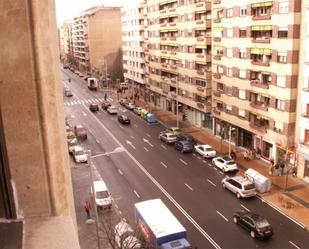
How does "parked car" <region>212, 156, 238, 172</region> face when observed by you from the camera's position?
facing away from the viewer and to the left of the viewer

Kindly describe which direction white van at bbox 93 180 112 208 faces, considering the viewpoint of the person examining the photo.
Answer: facing the viewer

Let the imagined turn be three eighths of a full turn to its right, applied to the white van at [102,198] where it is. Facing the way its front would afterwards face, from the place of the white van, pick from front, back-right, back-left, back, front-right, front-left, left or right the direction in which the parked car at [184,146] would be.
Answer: right

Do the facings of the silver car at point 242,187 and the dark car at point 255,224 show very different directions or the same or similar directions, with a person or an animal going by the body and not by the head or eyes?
same or similar directions

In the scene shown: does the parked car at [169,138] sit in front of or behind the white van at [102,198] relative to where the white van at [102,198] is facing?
behind

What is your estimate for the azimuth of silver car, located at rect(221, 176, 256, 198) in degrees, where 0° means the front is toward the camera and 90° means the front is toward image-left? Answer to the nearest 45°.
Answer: approximately 135°

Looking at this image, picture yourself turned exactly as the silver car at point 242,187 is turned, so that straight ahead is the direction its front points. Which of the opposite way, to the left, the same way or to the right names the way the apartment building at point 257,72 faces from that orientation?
to the left

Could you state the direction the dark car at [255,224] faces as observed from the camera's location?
facing away from the viewer and to the left of the viewer

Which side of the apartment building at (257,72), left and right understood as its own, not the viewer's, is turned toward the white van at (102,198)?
front

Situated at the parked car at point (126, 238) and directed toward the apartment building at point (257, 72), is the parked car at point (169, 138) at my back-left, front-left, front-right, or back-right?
front-left

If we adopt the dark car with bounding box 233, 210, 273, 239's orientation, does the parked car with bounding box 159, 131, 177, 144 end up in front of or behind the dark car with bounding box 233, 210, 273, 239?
in front

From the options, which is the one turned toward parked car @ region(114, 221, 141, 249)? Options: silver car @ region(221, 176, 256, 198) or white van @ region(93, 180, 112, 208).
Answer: the white van

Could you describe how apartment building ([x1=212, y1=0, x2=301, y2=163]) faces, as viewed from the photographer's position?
facing the viewer and to the left of the viewer

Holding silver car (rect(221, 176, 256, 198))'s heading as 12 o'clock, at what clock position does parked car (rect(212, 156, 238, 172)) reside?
The parked car is roughly at 1 o'clock from the silver car.

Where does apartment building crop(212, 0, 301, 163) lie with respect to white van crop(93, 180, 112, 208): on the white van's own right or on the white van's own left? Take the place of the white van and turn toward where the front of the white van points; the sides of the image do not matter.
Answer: on the white van's own left

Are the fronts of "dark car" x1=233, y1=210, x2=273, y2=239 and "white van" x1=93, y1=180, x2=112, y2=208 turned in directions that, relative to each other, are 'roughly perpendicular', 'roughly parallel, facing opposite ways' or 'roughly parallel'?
roughly parallel, facing opposite ways
